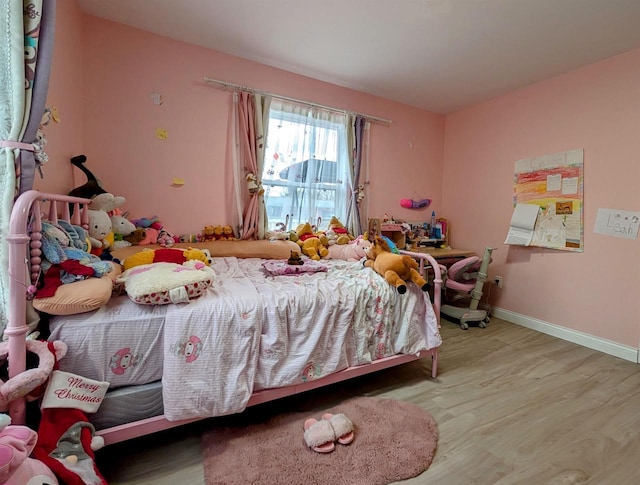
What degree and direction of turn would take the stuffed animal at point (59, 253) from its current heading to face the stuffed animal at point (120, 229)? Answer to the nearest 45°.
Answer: approximately 90° to its left

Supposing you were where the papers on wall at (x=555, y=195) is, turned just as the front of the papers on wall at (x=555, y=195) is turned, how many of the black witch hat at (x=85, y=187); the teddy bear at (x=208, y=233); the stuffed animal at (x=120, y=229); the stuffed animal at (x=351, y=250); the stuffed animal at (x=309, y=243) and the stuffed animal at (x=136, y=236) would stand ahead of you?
6

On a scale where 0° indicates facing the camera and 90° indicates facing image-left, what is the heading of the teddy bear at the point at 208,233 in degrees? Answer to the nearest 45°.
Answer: approximately 0°

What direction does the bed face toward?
to the viewer's right
